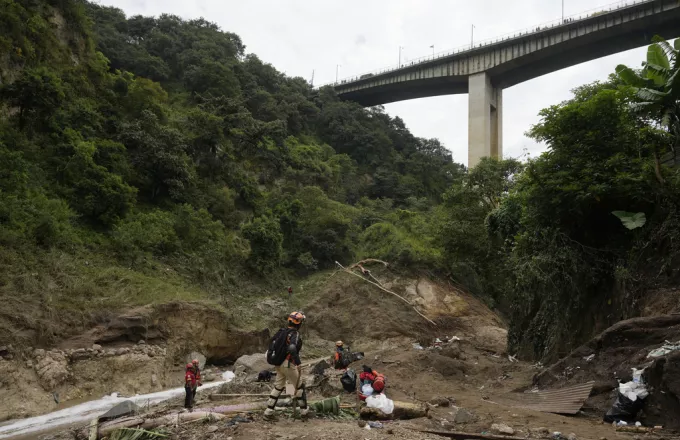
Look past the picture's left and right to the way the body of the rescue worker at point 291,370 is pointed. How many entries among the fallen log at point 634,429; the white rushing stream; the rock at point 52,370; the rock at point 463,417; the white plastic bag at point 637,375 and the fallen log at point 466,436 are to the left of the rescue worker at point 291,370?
2

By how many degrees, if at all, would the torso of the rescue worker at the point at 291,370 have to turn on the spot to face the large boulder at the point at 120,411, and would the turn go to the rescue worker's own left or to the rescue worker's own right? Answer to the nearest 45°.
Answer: approximately 90° to the rescue worker's own left

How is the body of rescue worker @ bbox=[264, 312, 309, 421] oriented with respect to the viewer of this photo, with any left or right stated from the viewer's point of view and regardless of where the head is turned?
facing away from the viewer and to the right of the viewer

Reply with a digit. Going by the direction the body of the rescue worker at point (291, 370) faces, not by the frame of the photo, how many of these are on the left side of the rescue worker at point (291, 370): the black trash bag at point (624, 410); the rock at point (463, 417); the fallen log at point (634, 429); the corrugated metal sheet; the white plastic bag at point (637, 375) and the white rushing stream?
1

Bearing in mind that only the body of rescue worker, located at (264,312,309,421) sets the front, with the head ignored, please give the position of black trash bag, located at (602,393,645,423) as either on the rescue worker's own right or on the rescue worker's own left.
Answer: on the rescue worker's own right
